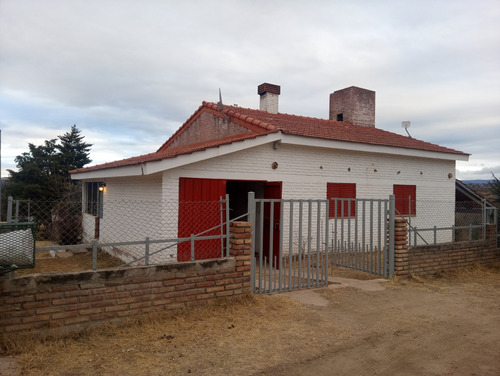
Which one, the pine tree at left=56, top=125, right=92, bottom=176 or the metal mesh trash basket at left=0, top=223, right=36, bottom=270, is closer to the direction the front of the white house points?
the metal mesh trash basket

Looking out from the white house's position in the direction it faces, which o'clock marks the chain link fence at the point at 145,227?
The chain link fence is roughly at 2 o'clock from the white house.

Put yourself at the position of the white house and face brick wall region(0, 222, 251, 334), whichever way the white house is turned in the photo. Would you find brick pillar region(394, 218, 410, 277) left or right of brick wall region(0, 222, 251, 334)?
left

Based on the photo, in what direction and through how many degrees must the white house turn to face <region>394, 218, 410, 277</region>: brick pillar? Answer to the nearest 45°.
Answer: approximately 90° to its left

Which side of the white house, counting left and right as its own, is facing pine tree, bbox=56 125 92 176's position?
right

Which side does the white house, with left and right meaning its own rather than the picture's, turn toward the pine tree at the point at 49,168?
right

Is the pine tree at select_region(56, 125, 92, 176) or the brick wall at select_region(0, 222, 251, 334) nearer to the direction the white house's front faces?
the brick wall
